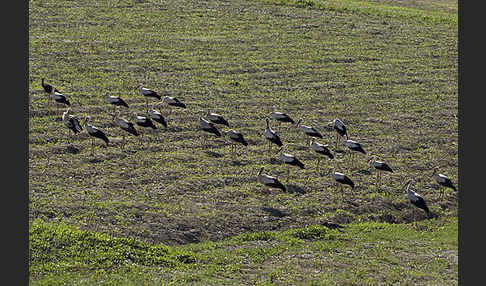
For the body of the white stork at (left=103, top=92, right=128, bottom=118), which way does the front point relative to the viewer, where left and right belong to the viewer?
facing to the left of the viewer

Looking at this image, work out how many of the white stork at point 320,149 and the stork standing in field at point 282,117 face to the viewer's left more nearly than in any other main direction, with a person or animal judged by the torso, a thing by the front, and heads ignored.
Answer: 2

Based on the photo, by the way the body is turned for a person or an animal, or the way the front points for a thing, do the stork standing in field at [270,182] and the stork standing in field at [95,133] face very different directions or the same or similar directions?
same or similar directions

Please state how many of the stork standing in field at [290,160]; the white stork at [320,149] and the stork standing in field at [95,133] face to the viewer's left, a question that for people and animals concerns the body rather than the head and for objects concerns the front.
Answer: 3

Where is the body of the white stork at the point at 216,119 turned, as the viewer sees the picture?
to the viewer's left

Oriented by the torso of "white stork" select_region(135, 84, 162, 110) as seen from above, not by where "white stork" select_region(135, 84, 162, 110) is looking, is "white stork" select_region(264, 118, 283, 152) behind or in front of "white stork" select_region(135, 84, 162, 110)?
behind

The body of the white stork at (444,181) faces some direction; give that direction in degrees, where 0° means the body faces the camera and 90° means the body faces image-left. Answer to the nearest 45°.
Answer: approximately 90°

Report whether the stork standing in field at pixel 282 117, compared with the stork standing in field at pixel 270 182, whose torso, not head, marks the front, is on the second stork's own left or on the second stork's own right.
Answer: on the second stork's own right

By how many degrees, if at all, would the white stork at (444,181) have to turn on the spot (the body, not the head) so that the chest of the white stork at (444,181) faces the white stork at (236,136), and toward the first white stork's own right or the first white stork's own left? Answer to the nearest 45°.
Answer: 0° — it already faces it

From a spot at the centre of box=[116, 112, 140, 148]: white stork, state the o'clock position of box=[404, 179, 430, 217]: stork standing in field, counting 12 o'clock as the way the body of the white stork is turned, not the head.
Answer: The stork standing in field is roughly at 7 o'clock from the white stork.

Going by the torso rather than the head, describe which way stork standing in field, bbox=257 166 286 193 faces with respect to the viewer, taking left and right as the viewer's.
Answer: facing to the left of the viewer

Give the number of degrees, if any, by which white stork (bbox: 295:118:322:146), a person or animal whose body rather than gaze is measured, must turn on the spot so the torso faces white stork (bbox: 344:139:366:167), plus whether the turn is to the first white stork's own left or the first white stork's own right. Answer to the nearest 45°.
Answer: approximately 135° to the first white stork's own left

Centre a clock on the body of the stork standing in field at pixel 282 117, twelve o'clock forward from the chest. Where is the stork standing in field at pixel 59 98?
the stork standing in field at pixel 59 98 is roughly at 12 o'clock from the stork standing in field at pixel 282 117.

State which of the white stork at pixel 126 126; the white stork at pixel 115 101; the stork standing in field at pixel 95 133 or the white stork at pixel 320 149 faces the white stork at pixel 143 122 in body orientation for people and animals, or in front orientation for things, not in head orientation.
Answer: the white stork at pixel 320 149

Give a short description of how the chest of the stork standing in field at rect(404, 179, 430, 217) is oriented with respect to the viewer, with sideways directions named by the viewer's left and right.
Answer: facing to the left of the viewer

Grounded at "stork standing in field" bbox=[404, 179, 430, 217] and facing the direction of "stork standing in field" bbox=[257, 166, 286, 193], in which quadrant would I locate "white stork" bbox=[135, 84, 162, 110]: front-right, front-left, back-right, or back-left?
front-right

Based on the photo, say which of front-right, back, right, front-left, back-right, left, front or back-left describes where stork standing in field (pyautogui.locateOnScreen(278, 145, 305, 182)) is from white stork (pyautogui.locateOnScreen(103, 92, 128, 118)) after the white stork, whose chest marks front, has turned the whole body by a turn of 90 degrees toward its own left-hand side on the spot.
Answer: front-left

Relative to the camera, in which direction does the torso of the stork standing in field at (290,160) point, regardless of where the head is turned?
to the viewer's left

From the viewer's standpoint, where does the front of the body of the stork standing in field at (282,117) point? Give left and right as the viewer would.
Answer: facing to the left of the viewer

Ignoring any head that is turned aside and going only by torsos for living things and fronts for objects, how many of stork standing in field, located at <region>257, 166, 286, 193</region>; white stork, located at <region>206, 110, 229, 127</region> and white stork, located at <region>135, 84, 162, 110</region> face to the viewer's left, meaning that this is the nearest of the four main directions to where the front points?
3

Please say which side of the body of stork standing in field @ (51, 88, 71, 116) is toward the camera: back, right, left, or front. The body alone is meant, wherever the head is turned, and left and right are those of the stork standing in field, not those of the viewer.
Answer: left
